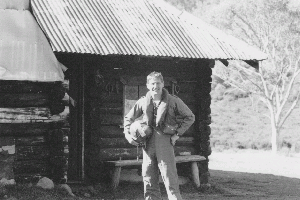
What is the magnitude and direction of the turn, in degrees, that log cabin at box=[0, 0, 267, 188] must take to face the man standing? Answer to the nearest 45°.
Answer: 0° — it already faces them

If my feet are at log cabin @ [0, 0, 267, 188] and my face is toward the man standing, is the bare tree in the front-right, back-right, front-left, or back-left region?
back-left

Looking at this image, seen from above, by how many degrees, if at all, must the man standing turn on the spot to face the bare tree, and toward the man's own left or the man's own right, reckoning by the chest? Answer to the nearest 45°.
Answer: approximately 180°

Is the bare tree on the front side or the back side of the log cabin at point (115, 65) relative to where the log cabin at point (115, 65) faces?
on the back side

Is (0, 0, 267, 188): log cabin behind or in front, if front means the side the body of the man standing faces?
behind

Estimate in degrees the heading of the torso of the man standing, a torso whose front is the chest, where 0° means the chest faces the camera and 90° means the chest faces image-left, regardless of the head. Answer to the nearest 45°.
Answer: approximately 0°

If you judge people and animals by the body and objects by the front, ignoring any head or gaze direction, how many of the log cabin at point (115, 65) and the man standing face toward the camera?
2
